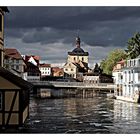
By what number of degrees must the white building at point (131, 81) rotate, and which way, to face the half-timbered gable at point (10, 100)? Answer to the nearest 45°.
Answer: approximately 45° to its left

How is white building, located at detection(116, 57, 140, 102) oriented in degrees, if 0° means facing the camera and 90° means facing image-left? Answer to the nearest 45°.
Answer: approximately 45°

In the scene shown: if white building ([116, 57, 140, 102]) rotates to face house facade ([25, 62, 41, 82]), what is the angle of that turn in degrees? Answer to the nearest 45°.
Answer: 0° — it already faces it
